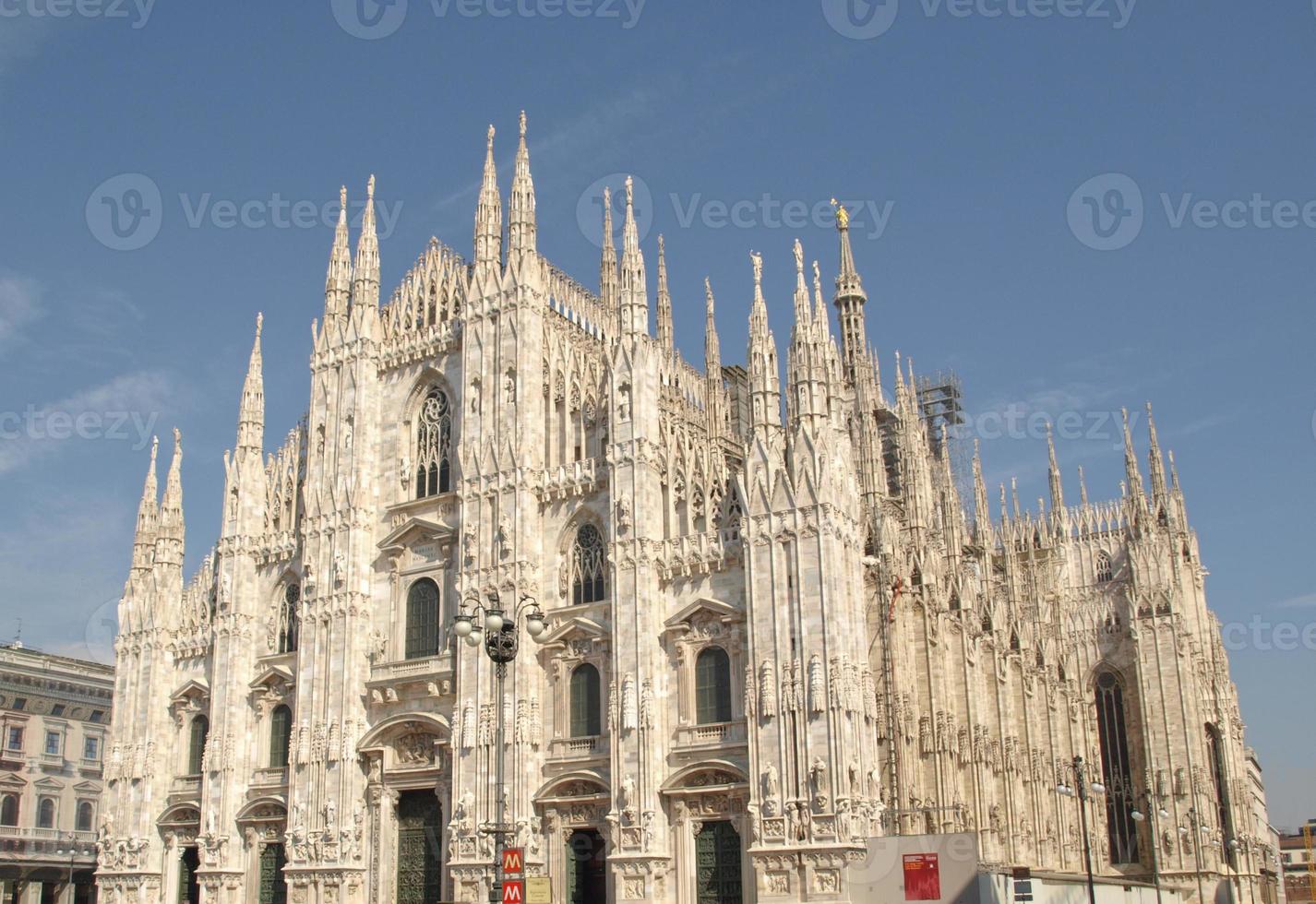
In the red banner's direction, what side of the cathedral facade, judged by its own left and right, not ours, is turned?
left

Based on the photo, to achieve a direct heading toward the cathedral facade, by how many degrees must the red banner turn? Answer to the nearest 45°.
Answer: approximately 135° to its right

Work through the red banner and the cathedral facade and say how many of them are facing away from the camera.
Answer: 0

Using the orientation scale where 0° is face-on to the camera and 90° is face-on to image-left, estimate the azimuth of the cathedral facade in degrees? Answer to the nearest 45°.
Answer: approximately 45°
